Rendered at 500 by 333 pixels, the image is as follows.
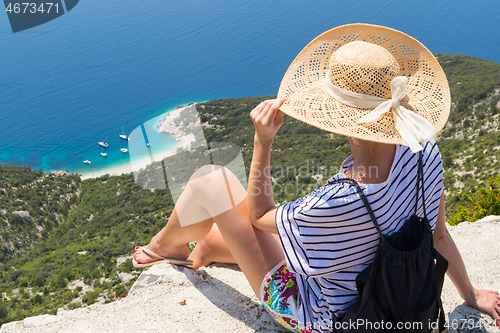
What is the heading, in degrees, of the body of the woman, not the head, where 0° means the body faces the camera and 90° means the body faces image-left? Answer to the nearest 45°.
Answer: approximately 135°
